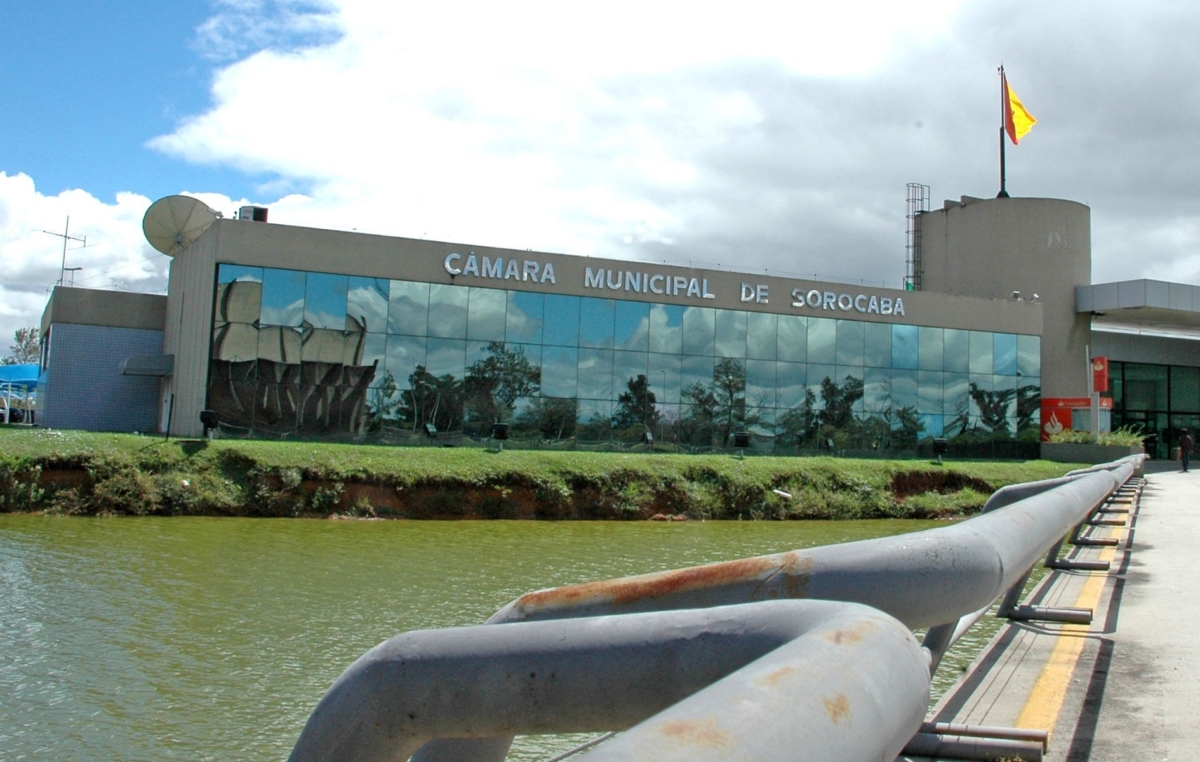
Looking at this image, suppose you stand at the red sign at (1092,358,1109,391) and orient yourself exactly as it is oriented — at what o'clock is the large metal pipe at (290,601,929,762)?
The large metal pipe is roughly at 12 o'clock from the red sign.

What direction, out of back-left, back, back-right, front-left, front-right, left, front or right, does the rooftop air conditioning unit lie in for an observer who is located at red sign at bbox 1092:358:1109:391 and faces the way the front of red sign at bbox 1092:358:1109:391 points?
front-right

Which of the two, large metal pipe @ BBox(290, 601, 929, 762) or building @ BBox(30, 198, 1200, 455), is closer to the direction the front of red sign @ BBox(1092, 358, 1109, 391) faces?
the large metal pipe

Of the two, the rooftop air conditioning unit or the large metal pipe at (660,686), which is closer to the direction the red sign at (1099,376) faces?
the large metal pipe

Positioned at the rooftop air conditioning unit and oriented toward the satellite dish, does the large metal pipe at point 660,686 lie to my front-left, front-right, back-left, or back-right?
back-left

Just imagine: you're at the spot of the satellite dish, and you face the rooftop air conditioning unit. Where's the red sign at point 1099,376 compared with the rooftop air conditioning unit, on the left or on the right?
left

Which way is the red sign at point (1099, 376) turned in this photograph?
toward the camera

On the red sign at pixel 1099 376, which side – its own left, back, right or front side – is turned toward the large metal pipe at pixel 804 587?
front
